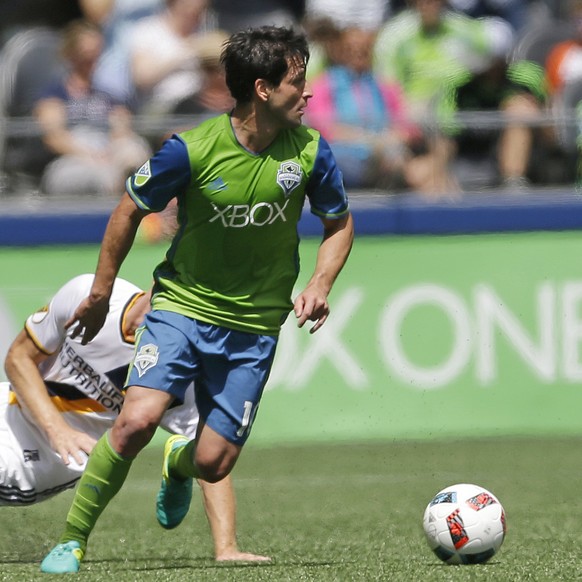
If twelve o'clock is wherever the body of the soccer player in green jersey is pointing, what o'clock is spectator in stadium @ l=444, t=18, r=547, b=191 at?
The spectator in stadium is roughly at 7 o'clock from the soccer player in green jersey.

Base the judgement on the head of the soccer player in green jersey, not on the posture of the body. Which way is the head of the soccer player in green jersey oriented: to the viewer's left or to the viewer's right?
to the viewer's right

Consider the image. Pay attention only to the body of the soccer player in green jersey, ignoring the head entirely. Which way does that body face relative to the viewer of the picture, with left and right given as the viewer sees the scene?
facing the viewer

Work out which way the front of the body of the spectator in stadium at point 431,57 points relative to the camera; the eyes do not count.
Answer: toward the camera

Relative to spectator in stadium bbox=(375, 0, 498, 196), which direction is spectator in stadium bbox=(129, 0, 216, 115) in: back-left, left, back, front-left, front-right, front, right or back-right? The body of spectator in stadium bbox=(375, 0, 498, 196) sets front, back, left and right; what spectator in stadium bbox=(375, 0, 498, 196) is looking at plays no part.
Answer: right

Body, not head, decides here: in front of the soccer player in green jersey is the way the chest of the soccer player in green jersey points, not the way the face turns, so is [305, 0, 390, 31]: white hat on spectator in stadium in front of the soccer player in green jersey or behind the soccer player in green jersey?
behind

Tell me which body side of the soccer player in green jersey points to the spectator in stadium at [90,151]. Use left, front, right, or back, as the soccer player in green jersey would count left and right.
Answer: back

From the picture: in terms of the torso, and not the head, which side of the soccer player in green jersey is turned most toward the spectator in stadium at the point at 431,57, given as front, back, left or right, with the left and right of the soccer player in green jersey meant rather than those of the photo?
back

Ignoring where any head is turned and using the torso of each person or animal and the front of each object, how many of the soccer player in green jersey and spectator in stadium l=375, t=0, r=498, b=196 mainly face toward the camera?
2

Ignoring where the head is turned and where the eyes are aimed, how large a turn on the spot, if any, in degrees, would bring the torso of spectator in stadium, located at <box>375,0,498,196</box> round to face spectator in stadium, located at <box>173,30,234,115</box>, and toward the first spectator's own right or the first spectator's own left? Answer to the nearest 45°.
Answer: approximately 45° to the first spectator's own right
